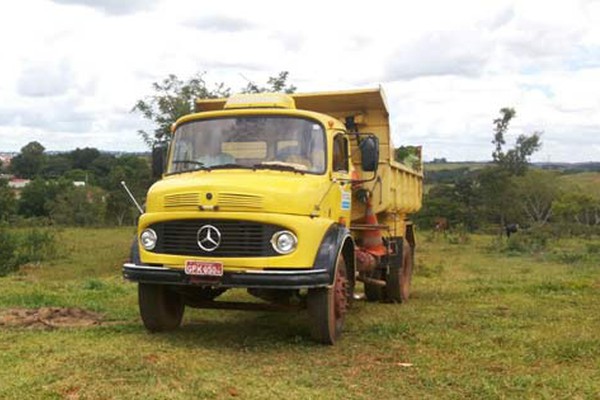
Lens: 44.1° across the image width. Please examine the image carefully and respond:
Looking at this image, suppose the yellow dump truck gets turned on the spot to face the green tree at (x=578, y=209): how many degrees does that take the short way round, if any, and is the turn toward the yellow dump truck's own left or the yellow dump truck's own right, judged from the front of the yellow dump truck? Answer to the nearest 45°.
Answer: approximately 180°

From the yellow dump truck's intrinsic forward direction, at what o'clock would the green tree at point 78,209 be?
The green tree is roughly at 4 o'clock from the yellow dump truck.

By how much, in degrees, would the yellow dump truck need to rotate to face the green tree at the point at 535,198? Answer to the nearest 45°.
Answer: approximately 180°

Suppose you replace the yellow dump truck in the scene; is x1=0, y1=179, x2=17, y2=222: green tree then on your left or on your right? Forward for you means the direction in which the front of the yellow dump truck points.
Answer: on your right

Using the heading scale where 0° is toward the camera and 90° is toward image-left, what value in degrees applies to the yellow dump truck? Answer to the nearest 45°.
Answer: approximately 45°

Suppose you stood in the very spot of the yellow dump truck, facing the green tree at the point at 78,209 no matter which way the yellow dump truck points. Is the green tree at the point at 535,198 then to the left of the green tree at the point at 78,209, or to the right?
right

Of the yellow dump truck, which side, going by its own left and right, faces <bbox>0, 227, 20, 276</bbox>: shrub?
right
